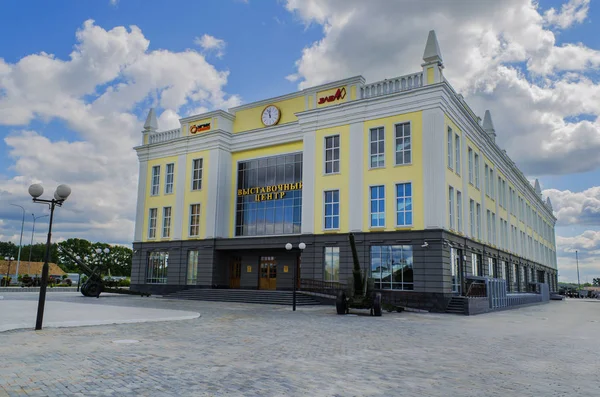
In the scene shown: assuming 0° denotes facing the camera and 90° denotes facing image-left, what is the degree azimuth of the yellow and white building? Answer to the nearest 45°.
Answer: approximately 45°

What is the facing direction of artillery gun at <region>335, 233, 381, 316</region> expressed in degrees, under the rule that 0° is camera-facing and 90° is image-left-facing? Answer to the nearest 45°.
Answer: approximately 0°

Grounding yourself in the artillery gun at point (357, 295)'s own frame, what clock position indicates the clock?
The clock is roughly at 5 o'clock from the artillery gun.
